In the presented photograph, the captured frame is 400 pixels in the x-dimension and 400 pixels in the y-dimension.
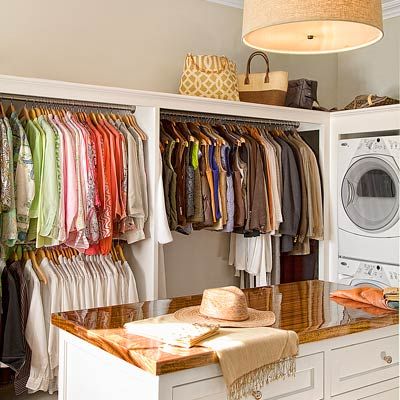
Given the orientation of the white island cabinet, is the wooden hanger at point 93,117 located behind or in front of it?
behind

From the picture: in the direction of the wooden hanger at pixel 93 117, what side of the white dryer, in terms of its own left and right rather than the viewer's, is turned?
front

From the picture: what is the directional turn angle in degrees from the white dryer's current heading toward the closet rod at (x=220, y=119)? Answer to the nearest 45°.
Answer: approximately 45° to its right

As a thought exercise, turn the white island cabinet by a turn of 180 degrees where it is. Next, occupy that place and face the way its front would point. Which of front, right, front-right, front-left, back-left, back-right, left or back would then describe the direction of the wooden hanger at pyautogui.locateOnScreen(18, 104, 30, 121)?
front

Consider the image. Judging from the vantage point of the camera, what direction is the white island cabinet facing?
facing the viewer and to the right of the viewer

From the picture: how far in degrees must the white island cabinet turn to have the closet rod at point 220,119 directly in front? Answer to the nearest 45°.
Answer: approximately 135° to its left

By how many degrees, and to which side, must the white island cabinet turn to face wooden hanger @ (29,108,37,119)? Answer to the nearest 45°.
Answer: approximately 180°

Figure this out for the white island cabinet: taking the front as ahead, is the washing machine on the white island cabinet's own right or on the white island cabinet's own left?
on the white island cabinet's own left

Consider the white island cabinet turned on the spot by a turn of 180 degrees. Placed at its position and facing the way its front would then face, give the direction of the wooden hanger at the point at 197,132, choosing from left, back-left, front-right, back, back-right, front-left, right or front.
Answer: front-right

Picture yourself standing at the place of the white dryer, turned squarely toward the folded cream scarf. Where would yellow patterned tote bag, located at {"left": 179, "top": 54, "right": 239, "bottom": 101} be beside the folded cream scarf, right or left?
right

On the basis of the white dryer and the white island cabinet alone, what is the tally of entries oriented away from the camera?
0

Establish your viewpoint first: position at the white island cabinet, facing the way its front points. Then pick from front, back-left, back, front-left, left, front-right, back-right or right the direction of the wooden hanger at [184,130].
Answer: back-left

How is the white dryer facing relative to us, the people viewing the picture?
facing the viewer and to the left of the viewer
